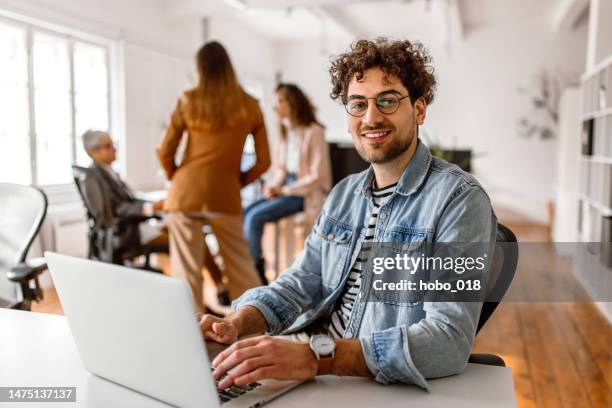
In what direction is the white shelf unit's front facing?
to the viewer's left

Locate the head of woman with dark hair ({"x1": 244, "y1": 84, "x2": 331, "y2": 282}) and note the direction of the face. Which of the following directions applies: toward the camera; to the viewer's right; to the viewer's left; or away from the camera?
to the viewer's left

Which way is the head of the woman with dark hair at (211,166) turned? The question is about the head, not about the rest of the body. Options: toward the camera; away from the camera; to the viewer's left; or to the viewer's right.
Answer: away from the camera

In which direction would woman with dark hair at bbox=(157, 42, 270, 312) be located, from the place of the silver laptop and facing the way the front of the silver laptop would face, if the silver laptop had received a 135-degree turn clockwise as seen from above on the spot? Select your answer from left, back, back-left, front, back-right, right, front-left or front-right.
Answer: back

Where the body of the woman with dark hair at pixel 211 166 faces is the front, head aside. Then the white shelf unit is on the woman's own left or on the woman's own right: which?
on the woman's own right

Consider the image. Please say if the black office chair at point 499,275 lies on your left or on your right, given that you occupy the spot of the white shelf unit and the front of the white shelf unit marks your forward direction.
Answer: on your left

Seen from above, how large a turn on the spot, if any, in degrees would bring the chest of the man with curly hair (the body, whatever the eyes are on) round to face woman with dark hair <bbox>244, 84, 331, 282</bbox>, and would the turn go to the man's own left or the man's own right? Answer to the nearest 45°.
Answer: approximately 135° to the man's own right

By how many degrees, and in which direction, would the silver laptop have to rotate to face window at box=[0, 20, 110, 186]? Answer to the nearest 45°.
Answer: approximately 45° to its left

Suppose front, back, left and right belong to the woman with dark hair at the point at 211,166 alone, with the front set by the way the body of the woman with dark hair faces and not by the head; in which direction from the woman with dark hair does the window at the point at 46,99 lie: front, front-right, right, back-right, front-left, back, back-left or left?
front-left

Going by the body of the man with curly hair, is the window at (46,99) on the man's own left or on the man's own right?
on the man's own right

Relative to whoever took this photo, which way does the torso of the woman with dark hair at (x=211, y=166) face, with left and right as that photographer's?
facing away from the viewer

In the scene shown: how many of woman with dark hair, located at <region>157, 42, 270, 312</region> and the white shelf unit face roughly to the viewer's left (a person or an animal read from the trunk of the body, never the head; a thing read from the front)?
1

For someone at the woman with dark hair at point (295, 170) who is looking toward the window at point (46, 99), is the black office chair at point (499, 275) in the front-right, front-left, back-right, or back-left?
back-left
